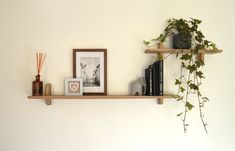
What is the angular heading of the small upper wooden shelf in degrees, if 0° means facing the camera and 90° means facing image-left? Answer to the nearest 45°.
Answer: approximately 0°

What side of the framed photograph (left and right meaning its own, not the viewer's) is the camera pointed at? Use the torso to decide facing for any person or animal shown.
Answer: front

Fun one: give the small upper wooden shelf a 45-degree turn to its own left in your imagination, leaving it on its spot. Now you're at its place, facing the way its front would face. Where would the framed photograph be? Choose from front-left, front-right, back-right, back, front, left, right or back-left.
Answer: back-right

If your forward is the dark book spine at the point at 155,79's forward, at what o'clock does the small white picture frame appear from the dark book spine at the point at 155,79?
The small white picture frame is roughly at 3 o'clock from the dark book spine.

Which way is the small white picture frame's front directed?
toward the camera

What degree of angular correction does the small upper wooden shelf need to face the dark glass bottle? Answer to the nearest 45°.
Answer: approximately 90° to its right

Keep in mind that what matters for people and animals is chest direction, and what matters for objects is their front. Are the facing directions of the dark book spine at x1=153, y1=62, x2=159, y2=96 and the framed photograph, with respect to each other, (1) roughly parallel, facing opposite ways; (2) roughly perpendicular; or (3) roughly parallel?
roughly parallel

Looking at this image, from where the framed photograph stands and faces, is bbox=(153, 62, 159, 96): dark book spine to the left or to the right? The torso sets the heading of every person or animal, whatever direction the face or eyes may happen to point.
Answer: on its left

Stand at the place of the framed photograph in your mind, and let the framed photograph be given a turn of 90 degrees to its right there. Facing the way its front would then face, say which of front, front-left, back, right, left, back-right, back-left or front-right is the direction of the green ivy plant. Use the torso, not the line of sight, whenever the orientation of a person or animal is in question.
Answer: back

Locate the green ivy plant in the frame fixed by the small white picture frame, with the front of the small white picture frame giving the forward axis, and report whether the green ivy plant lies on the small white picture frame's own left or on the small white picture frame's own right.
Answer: on the small white picture frame's own left

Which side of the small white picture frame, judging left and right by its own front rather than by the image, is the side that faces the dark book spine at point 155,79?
left

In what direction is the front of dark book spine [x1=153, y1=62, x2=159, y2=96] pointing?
toward the camera
